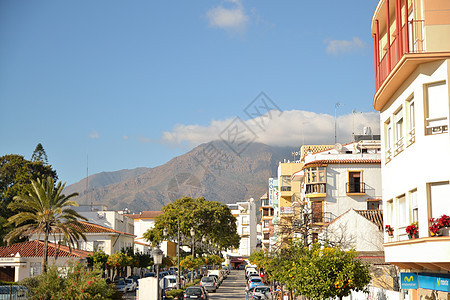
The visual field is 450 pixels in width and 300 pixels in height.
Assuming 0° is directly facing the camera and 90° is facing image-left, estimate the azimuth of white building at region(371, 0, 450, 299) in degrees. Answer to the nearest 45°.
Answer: approximately 45°
